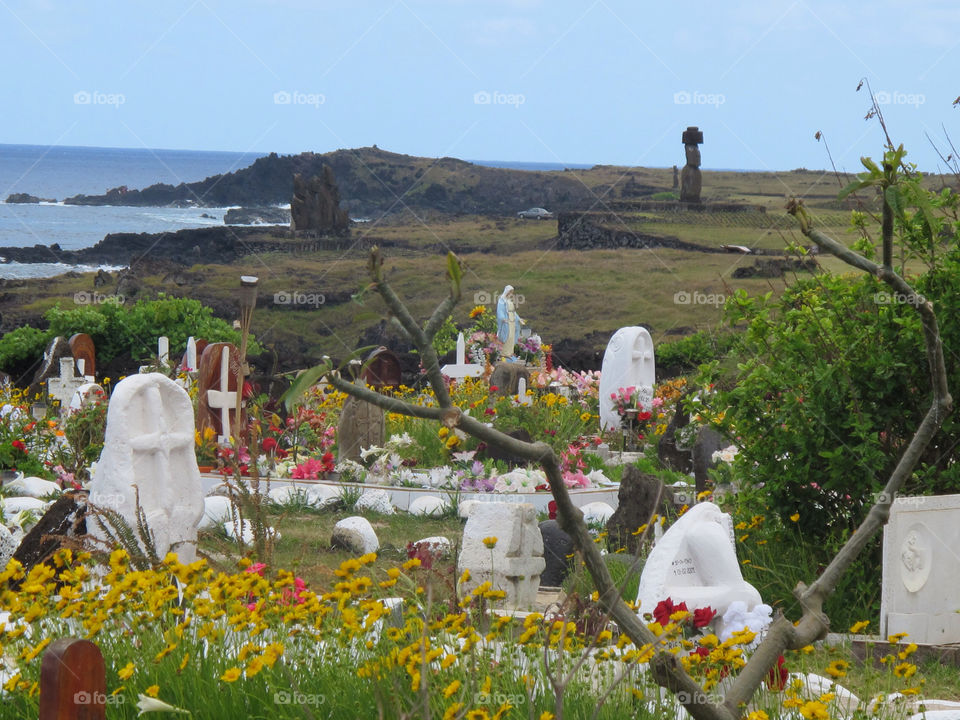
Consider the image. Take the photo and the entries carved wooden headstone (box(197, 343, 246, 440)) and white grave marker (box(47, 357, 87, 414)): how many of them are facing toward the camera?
2

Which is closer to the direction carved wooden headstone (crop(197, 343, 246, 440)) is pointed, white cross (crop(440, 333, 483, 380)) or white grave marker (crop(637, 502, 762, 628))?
the white grave marker

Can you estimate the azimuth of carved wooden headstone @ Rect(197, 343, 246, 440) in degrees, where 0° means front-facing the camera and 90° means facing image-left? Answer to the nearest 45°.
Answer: approximately 0°

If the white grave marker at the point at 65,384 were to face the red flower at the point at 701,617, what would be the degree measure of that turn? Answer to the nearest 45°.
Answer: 0° — it already faces it

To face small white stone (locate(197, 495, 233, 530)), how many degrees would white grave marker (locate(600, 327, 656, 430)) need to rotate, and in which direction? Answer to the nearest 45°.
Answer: approximately 90° to its right

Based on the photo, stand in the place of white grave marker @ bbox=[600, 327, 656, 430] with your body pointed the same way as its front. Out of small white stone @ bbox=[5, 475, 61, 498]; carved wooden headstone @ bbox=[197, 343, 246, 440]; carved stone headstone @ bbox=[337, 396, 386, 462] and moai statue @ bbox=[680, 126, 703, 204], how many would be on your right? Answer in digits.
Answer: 3

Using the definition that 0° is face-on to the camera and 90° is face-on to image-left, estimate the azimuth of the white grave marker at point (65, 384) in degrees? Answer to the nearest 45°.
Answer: approximately 0°

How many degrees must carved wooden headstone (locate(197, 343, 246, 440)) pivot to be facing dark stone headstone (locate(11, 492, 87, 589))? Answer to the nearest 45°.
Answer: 0° — it already faces it

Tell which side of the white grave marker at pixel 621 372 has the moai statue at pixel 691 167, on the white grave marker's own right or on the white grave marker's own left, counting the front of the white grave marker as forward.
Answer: on the white grave marker's own left

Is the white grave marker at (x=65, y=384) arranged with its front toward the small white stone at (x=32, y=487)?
yes
